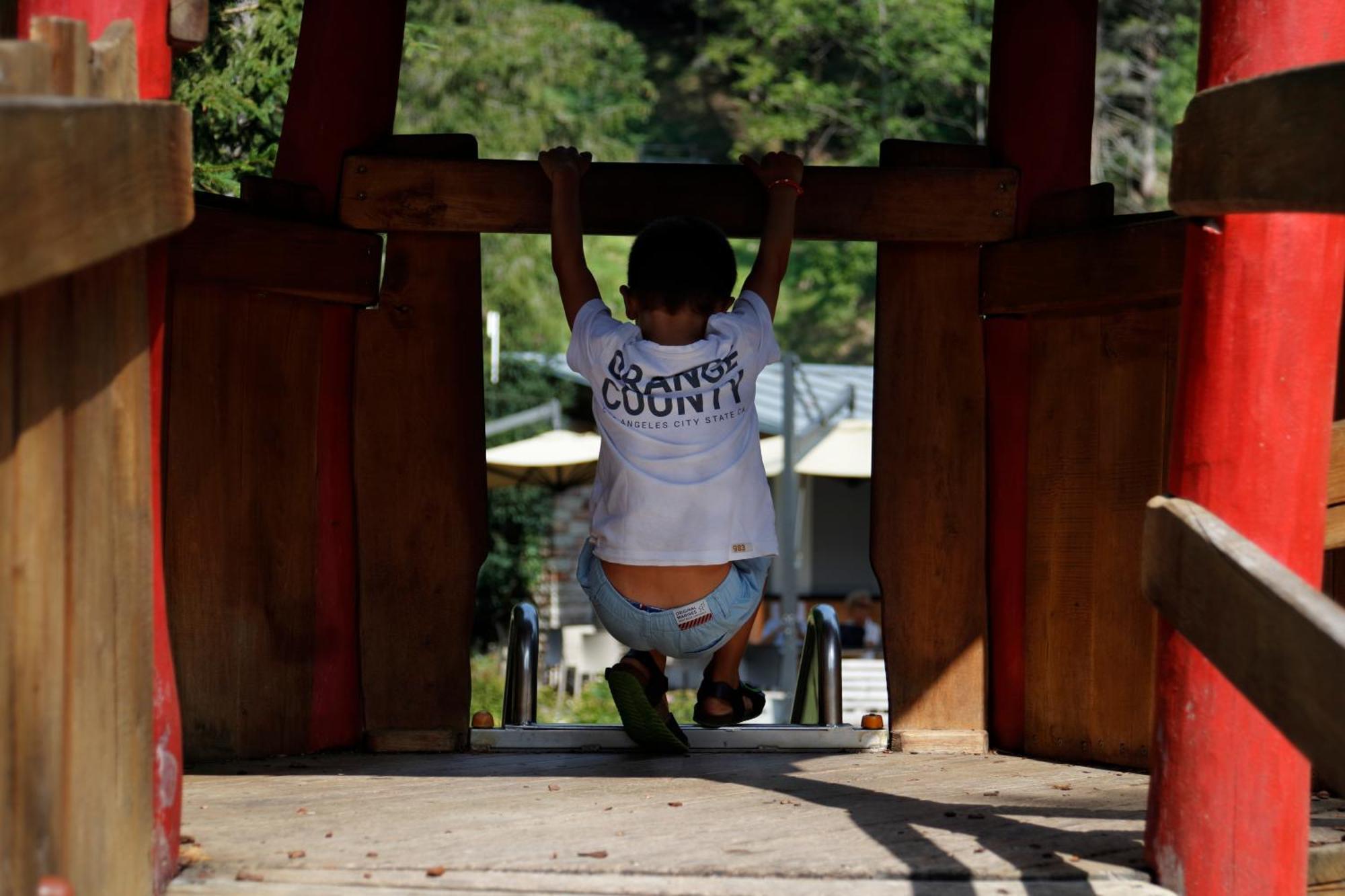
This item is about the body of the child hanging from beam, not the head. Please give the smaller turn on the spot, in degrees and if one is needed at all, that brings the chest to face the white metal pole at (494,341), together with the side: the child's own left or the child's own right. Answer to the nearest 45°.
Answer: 0° — they already face it

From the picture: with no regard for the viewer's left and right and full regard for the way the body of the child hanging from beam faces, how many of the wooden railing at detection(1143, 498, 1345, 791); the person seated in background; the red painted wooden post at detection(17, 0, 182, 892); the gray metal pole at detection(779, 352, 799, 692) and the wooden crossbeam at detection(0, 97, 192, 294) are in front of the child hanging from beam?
2

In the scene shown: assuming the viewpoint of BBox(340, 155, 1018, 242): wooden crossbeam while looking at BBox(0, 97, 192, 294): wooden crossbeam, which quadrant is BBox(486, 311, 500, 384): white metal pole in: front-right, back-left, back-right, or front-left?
back-right

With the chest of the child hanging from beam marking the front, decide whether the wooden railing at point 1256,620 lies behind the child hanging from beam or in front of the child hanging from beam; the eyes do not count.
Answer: behind

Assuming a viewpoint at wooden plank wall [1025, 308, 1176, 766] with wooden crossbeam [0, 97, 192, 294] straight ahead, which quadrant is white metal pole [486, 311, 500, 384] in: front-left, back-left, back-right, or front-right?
back-right

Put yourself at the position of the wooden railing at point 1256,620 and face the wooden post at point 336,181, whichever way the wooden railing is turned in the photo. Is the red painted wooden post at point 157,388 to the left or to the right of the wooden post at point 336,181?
left

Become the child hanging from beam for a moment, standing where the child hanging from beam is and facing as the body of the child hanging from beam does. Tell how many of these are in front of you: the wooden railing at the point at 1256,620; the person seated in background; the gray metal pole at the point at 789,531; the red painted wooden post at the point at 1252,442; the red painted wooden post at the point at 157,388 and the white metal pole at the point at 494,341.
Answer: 3

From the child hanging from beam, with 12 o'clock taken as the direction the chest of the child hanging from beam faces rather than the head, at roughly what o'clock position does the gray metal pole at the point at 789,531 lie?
The gray metal pole is roughly at 12 o'clock from the child hanging from beam.

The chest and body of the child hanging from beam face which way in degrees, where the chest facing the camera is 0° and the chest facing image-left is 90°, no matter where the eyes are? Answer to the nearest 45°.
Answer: approximately 180°

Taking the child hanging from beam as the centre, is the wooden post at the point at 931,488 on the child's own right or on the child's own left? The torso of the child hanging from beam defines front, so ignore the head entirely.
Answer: on the child's own right

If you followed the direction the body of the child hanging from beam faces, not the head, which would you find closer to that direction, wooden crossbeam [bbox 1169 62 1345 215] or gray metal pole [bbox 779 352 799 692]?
the gray metal pole

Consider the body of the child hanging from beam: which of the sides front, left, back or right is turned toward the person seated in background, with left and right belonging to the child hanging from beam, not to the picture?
front

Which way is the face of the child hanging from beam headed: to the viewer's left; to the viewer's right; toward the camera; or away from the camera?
away from the camera

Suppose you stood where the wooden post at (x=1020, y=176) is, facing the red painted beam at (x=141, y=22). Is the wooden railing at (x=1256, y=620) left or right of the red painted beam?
left

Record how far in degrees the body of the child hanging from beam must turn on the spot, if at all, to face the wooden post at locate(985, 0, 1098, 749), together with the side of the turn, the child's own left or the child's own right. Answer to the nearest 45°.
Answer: approximately 45° to the child's own right
